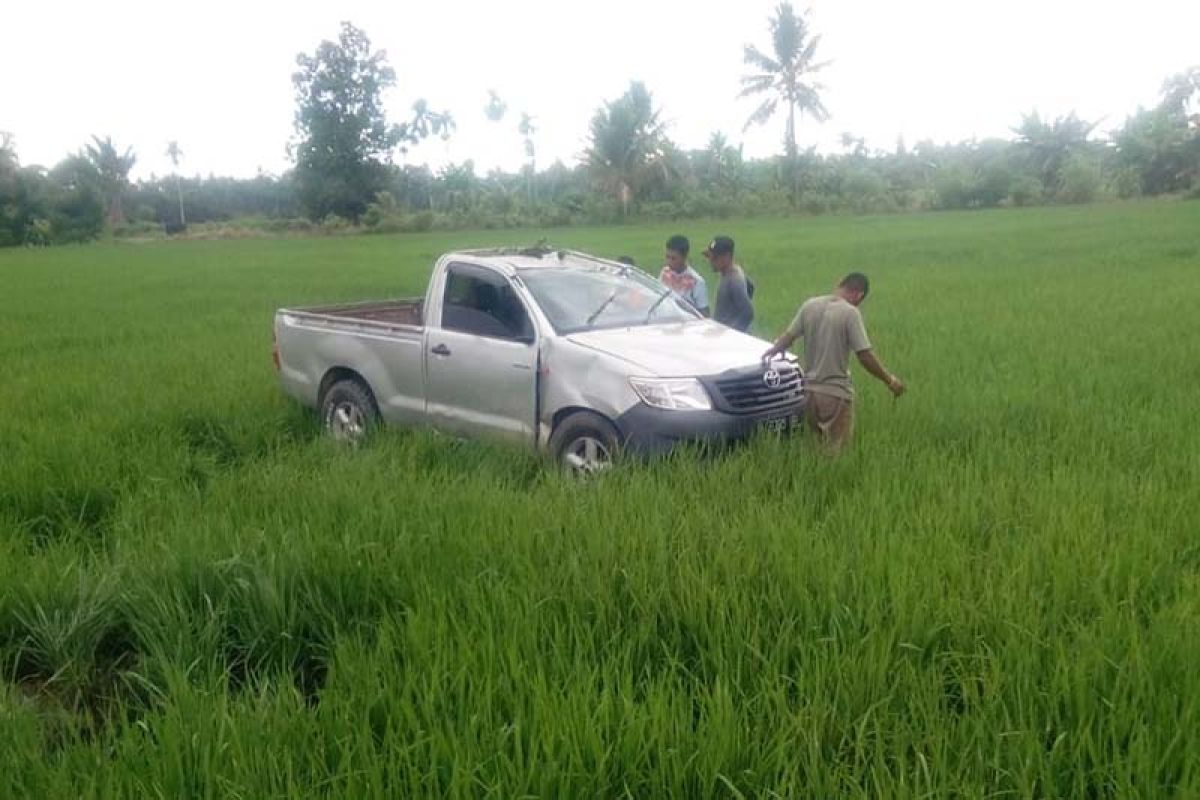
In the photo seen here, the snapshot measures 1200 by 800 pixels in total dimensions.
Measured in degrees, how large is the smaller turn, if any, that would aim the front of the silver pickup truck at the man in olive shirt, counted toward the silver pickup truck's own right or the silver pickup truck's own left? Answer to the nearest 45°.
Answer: approximately 45° to the silver pickup truck's own left

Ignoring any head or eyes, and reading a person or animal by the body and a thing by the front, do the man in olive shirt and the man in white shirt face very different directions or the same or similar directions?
very different directions

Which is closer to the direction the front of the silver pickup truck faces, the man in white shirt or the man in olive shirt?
the man in olive shirt

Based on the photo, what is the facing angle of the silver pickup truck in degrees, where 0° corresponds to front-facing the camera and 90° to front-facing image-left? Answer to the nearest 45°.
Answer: approximately 315°

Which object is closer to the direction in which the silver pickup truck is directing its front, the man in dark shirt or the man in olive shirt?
the man in olive shirt

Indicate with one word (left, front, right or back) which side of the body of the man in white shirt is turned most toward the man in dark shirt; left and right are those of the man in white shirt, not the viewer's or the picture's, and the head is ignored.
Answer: left

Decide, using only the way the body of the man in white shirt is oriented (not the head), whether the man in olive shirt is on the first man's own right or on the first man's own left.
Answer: on the first man's own left

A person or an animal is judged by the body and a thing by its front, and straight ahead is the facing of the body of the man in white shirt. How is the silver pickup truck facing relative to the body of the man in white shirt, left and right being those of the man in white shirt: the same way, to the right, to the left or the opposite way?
to the left
